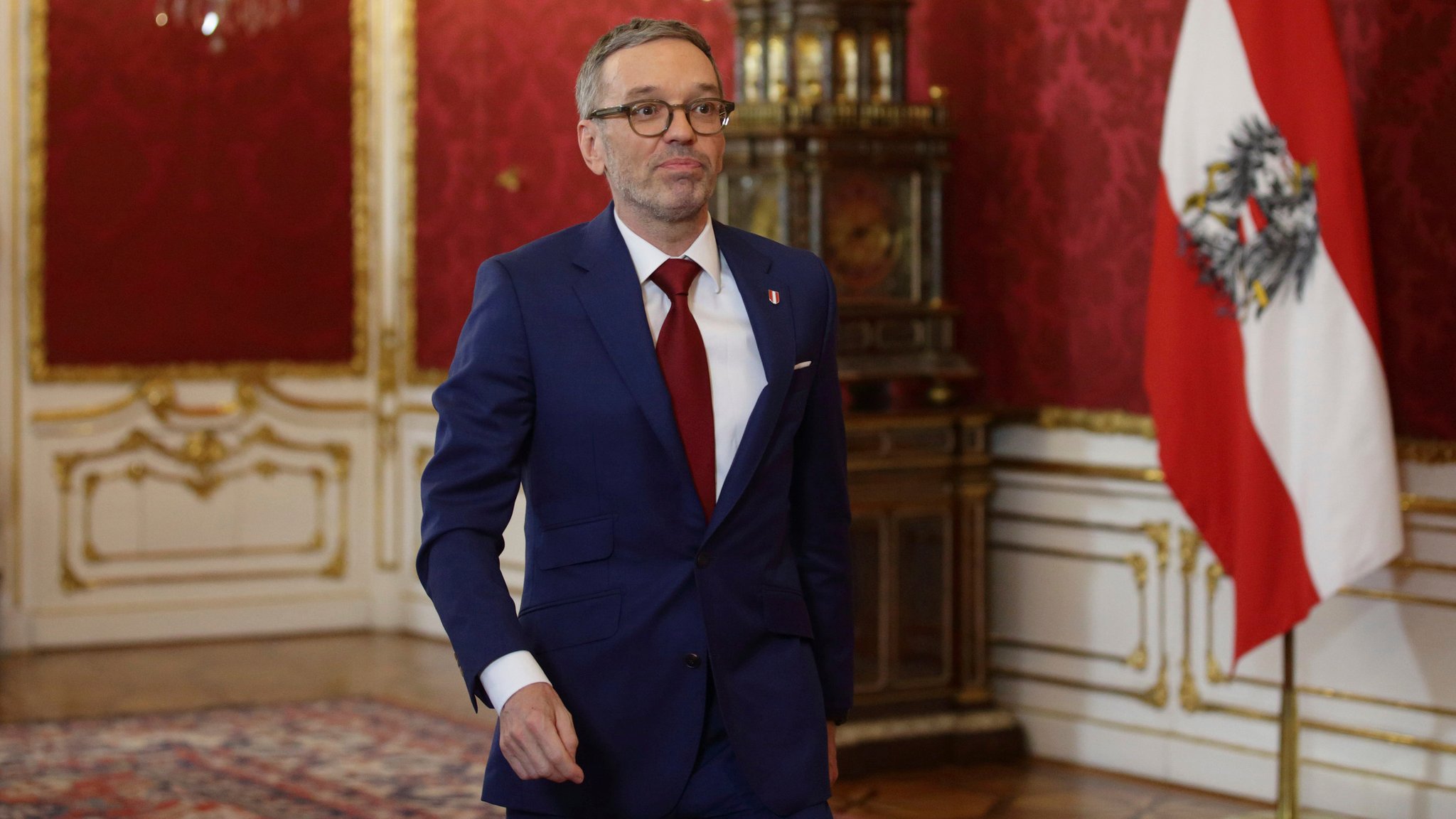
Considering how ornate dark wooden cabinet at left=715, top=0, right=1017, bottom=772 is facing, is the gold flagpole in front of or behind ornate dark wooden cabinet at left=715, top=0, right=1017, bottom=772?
in front

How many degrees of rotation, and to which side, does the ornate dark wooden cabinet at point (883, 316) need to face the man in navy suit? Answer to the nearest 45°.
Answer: approximately 45° to its right

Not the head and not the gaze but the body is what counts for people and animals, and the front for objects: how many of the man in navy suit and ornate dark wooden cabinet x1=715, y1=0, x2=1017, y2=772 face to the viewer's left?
0

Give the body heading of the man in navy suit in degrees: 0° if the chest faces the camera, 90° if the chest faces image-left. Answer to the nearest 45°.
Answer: approximately 315°

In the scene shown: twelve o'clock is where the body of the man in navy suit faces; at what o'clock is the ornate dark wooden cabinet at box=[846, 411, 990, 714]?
The ornate dark wooden cabinet is roughly at 8 o'clock from the man in navy suit.

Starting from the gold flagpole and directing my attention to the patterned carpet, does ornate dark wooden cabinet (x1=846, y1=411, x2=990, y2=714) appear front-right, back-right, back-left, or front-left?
front-right

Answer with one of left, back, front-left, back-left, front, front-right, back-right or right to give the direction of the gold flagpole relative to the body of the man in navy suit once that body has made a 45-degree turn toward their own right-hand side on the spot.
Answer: back-left

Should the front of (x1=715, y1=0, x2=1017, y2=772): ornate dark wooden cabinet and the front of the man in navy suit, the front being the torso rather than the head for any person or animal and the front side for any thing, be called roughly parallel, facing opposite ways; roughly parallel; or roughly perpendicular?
roughly parallel

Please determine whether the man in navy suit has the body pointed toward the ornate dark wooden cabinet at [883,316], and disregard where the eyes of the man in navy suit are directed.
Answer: no

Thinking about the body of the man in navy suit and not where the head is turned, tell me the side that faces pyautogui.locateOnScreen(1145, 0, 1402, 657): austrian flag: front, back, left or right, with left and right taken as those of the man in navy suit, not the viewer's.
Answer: left

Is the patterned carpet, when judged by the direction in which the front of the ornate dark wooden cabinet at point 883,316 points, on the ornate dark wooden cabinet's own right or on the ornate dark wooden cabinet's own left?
on the ornate dark wooden cabinet's own right
